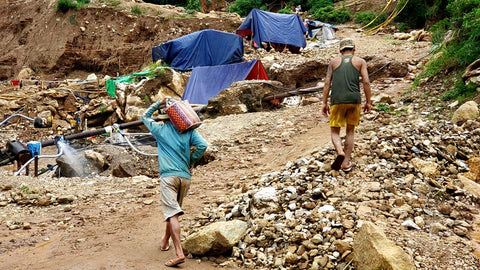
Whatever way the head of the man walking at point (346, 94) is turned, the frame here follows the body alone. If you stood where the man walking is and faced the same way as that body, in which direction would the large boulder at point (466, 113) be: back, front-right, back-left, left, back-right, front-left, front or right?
front-right

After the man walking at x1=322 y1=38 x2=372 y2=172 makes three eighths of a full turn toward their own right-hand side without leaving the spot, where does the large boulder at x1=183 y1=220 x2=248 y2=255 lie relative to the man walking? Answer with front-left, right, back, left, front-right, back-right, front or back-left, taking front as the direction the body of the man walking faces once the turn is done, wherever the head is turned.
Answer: right

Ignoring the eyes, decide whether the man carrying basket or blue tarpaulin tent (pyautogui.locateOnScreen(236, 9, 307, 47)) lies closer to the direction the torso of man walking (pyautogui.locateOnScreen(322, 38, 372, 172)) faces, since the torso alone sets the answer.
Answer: the blue tarpaulin tent

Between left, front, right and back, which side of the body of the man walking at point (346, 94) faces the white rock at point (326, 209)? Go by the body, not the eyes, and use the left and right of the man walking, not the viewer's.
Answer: back

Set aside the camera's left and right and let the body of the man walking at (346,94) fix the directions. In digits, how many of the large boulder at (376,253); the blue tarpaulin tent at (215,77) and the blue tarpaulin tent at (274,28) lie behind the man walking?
1

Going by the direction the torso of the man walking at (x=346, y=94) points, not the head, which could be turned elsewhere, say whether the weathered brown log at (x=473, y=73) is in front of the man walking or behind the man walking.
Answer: in front

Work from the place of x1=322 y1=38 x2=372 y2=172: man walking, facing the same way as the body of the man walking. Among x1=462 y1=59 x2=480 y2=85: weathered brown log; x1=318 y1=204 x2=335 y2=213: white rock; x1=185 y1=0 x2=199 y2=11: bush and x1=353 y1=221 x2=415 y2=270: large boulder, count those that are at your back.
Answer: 2

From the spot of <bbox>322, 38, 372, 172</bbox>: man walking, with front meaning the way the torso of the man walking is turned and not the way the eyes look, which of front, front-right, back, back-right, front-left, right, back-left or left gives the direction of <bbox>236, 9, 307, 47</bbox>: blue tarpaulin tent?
front

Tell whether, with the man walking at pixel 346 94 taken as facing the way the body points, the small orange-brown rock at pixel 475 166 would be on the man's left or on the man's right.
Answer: on the man's right

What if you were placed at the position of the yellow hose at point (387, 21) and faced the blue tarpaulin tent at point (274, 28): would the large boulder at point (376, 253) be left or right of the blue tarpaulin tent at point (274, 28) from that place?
left

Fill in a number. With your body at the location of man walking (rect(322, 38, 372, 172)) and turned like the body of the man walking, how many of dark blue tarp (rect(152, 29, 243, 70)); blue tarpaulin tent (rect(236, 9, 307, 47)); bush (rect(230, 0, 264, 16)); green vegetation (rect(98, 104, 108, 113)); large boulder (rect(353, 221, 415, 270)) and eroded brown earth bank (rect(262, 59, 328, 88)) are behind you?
1

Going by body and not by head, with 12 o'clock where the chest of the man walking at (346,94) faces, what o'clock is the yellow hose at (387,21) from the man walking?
The yellow hose is roughly at 12 o'clock from the man walking.

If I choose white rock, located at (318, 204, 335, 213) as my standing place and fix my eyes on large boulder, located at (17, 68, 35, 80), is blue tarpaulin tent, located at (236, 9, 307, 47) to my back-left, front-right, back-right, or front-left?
front-right

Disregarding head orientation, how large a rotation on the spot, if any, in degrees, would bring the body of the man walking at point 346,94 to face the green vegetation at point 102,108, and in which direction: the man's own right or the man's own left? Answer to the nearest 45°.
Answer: approximately 45° to the man's own left

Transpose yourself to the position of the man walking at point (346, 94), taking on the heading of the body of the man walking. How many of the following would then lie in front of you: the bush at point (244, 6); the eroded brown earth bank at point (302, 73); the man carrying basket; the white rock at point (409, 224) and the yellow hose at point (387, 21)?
3

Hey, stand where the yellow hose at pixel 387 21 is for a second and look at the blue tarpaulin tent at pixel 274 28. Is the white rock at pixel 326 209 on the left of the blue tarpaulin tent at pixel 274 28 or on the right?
left

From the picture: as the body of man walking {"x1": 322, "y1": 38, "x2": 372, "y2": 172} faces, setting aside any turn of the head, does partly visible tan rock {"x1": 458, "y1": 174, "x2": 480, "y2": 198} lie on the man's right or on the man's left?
on the man's right

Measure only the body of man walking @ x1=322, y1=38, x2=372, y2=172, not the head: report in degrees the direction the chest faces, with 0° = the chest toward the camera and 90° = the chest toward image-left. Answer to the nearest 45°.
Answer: approximately 180°
